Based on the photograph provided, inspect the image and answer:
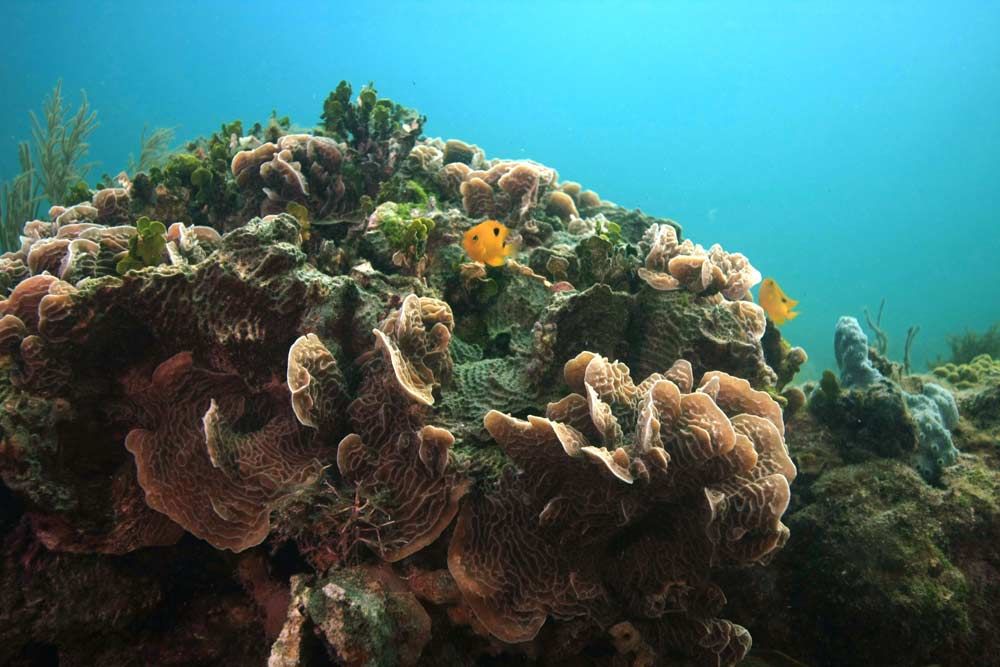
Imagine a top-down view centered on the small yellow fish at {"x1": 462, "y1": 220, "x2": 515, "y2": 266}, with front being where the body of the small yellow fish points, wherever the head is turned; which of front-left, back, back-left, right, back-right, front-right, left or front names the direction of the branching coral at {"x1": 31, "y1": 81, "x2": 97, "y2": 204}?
front-right

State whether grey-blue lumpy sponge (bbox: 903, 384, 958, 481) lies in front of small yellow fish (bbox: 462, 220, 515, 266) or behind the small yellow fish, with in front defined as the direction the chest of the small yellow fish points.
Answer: behind

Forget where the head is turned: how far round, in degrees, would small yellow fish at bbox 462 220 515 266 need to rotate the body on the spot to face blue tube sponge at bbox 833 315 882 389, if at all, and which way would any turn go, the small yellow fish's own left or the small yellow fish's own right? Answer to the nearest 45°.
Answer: approximately 180°

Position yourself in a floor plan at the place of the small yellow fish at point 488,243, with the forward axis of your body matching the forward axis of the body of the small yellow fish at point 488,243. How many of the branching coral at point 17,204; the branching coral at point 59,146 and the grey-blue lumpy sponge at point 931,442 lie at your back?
1

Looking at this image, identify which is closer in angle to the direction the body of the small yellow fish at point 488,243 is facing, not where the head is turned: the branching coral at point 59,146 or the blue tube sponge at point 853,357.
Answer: the branching coral

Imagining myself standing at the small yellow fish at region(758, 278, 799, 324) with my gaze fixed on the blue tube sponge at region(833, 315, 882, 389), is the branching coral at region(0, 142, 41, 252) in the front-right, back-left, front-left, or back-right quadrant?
back-left

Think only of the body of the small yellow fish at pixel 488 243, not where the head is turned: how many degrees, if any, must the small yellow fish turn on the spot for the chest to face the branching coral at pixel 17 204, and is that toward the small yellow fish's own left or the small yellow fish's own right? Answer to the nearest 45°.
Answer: approximately 45° to the small yellow fish's own right

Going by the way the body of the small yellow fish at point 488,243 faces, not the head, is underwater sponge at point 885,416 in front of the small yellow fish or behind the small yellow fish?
behind
